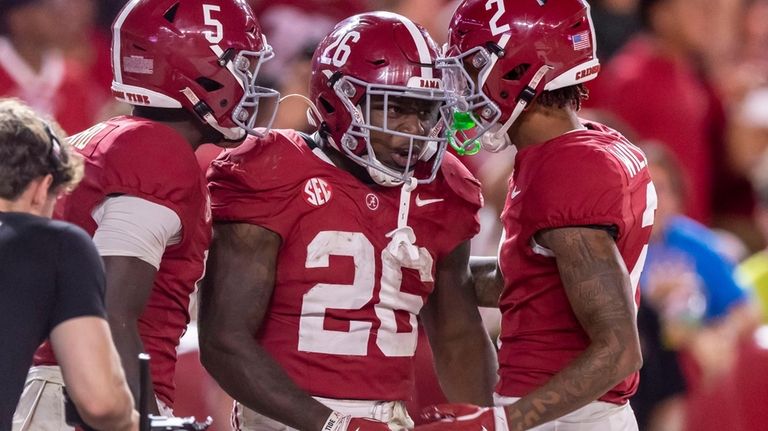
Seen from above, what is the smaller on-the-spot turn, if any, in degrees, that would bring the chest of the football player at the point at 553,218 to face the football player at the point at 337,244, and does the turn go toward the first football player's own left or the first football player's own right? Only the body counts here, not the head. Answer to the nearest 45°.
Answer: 0° — they already face them

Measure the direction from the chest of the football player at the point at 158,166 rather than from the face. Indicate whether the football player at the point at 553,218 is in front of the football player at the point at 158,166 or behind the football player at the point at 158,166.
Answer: in front

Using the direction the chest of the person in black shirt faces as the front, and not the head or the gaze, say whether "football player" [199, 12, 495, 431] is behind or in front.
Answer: in front

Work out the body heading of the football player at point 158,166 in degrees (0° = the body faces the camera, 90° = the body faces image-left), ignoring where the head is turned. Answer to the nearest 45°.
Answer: approximately 270°

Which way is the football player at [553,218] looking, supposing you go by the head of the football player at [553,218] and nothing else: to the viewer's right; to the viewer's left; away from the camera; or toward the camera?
to the viewer's left

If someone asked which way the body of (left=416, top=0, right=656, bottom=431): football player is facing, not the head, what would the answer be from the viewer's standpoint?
to the viewer's left

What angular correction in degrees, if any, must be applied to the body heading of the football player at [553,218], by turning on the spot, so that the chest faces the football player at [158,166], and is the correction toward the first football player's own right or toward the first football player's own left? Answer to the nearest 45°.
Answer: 0° — they already face them

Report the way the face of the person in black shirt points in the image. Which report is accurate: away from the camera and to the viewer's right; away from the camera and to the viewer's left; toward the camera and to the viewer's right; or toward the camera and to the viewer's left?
away from the camera and to the viewer's right

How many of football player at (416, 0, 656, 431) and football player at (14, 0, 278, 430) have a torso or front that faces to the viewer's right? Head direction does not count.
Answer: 1
